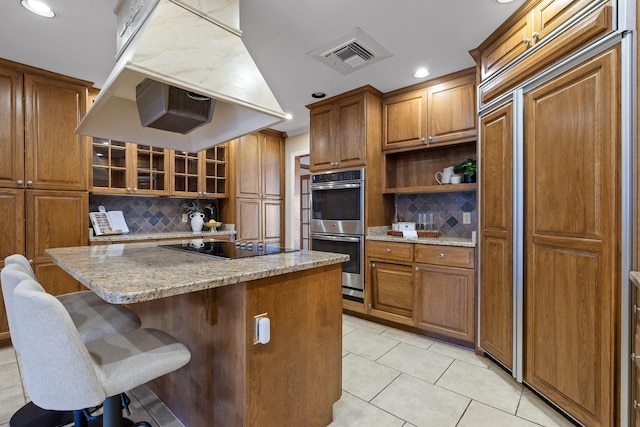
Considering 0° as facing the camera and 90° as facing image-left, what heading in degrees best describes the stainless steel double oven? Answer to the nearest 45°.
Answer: approximately 45°

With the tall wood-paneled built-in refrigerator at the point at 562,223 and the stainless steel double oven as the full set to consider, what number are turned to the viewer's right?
0

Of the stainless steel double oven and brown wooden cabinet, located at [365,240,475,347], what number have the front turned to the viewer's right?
0

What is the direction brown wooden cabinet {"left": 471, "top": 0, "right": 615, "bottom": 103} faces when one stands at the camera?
facing the viewer and to the left of the viewer

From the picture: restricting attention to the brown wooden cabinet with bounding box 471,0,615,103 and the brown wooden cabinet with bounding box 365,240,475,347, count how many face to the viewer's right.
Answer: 0

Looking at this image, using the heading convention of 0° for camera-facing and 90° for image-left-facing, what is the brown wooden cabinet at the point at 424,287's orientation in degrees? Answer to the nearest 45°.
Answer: approximately 45°

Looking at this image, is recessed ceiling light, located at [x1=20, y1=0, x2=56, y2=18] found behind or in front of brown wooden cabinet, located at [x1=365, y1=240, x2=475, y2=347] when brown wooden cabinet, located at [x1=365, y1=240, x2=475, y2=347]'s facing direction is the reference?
in front

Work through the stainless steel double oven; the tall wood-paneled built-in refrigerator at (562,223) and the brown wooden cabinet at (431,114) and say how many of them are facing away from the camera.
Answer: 0

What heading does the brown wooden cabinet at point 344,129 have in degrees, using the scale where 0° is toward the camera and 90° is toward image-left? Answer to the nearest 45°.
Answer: approximately 45°

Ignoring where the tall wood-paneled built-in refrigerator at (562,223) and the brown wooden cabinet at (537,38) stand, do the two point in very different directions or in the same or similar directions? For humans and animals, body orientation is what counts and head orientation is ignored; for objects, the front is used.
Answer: same or similar directions
